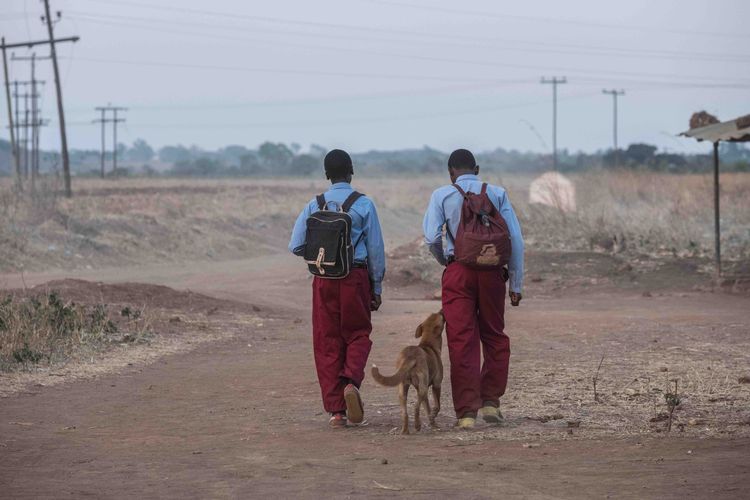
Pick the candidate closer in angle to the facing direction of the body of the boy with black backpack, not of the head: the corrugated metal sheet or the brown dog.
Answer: the corrugated metal sheet

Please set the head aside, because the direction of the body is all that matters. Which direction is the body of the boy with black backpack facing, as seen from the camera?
away from the camera

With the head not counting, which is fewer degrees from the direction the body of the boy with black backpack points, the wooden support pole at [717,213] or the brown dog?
the wooden support pole

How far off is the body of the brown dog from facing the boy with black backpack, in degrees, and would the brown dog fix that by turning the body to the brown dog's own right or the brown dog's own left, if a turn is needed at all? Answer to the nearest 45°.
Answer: approximately 90° to the brown dog's own left

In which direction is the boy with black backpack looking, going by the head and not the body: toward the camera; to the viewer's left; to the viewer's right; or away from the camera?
away from the camera

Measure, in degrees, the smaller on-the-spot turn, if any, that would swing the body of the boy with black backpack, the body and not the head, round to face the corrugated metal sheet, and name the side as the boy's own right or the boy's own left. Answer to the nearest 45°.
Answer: approximately 45° to the boy's own right

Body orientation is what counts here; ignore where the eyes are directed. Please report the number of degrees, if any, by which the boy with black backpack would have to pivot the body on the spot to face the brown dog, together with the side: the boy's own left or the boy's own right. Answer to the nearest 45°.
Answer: approximately 135° to the boy's own right

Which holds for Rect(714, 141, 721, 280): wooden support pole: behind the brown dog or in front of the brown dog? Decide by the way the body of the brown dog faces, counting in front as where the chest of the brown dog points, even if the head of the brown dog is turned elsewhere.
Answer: in front

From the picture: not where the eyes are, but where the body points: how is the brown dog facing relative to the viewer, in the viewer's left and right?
facing away from the viewer and to the right of the viewer

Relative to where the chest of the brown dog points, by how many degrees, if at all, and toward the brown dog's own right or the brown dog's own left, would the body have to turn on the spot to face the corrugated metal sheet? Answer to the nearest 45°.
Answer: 0° — it already faces it

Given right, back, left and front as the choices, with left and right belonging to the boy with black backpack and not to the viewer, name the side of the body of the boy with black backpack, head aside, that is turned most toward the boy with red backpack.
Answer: right
